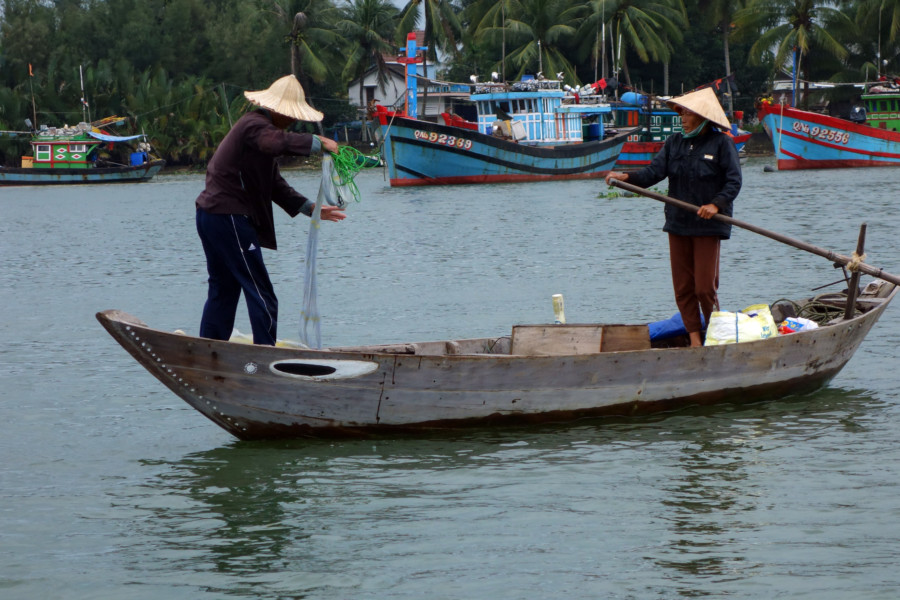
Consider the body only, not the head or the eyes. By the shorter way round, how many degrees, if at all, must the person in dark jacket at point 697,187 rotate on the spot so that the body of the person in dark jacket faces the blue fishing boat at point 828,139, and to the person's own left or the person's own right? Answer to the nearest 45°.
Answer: approximately 135° to the person's own right

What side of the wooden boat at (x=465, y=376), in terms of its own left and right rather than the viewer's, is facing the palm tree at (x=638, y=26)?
right

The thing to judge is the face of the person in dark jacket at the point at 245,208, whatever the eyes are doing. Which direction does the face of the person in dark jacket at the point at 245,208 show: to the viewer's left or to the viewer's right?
to the viewer's right

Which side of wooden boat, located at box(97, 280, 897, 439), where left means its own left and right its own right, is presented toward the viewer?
left

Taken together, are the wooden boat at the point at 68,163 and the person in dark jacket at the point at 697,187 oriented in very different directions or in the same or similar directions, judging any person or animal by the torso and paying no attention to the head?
very different directions

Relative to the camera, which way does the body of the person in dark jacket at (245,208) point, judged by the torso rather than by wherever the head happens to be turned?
to the viewer's right

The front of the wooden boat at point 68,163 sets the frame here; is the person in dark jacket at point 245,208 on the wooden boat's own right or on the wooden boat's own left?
on the wooden boat's own right

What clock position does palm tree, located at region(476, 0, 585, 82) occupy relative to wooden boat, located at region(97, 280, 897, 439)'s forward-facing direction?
The palm tree is roughly at 3 o'clock from the wooden boat.

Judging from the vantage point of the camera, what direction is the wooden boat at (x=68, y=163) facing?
facing to the right of the viewer

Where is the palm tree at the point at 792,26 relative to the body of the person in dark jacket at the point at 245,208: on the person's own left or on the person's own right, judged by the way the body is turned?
on the person's own left
